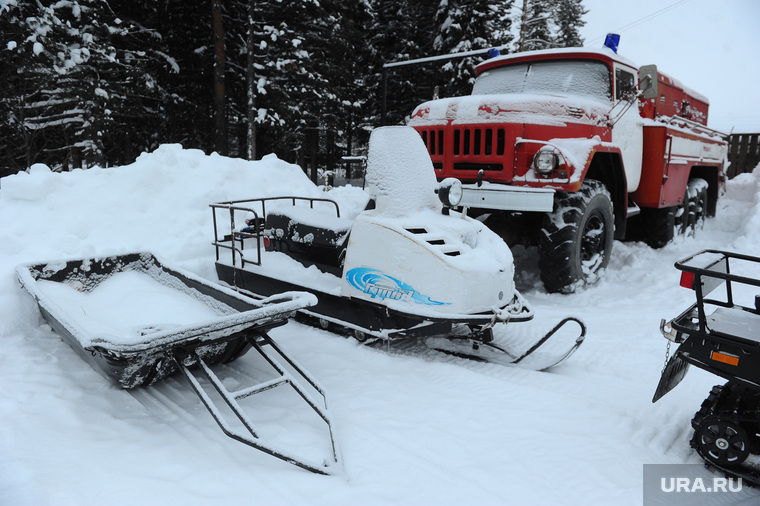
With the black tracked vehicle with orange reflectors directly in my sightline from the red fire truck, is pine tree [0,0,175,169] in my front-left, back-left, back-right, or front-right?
back-right

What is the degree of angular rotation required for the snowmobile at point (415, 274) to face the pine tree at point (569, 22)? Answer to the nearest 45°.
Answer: approximately 135° to its left

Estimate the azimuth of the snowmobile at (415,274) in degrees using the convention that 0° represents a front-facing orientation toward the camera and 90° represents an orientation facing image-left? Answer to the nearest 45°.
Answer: approximately 315°

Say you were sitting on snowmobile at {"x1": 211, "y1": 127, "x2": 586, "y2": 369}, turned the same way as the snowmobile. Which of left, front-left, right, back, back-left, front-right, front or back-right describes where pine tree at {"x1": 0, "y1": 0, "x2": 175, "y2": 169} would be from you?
back

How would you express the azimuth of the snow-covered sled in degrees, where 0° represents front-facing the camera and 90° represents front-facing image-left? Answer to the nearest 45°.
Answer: approximately 315°

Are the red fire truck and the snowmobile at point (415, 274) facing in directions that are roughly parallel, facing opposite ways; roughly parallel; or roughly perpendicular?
roughly perpendicular
